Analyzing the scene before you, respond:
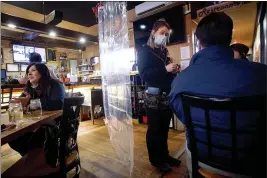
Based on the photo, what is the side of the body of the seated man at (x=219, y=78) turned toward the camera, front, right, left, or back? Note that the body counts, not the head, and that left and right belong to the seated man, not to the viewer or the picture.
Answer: back

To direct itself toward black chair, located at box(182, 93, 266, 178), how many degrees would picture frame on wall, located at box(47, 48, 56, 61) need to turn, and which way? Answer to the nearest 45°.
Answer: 0° — it already faces it

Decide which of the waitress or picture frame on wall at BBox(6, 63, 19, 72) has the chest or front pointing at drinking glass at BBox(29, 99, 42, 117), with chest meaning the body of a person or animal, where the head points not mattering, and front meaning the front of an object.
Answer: the picture frame on wall

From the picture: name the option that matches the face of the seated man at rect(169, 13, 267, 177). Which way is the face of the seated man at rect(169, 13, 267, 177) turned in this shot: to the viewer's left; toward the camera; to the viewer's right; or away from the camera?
away from the camera

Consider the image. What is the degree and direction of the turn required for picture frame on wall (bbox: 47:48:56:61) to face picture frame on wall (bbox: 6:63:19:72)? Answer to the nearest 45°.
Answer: approximately 45° to its right
